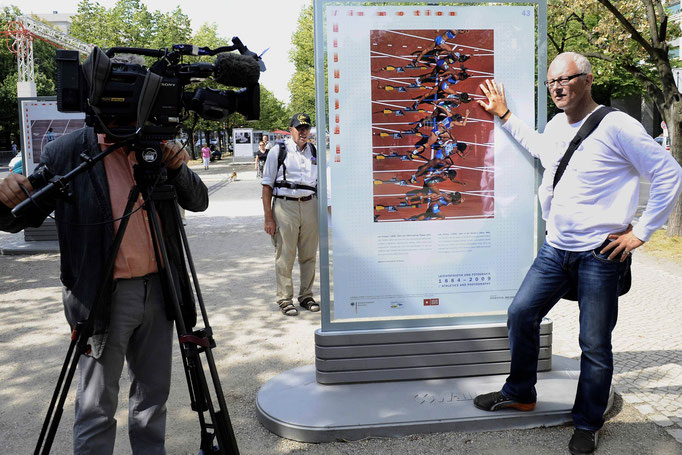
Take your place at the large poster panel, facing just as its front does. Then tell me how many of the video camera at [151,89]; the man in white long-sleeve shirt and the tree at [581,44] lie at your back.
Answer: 1

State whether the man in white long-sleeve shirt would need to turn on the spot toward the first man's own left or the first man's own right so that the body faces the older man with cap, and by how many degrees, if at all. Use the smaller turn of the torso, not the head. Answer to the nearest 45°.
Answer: approximately 90° to the first man's own right

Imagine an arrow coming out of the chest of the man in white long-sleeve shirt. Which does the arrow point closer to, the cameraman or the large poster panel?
the cameraman

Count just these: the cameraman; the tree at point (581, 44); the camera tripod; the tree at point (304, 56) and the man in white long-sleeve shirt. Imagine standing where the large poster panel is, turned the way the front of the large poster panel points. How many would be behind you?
2

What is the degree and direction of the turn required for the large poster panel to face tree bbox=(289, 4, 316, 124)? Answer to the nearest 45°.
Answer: approximately 180°

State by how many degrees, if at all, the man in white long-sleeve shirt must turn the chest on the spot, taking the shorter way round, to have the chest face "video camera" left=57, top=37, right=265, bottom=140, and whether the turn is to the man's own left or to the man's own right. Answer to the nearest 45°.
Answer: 0° — they already face it

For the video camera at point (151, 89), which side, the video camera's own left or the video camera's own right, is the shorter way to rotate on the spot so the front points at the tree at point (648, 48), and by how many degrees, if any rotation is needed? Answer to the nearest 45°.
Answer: approximately 45° to the video camera's own left

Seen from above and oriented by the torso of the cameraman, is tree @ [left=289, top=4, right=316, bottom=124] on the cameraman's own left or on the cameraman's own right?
on the cameraman's own left

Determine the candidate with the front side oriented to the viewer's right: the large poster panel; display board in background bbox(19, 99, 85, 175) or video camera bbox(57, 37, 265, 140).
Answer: the video camera

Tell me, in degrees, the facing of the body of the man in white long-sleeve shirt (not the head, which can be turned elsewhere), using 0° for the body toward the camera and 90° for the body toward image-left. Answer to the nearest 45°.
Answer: approximately 45°

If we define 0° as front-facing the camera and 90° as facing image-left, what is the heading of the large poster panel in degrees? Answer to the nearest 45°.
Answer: approximately 0°

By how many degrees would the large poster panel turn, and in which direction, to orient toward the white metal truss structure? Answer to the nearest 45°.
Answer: approximately 135° to its right

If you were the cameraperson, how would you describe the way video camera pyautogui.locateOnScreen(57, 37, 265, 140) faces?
facing to the right of the viewer

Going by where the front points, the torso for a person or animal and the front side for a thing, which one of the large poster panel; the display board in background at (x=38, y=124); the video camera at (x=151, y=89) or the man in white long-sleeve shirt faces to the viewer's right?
the video camera
